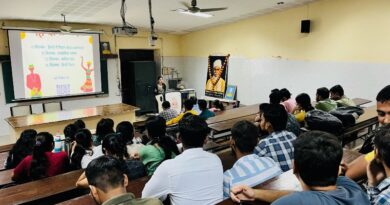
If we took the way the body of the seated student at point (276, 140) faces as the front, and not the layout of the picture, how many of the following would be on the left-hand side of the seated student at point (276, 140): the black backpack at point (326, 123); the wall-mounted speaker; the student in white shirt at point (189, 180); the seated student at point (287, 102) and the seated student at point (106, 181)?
2

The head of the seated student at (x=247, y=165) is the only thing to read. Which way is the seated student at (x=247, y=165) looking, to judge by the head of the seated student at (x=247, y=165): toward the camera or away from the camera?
away from the camera

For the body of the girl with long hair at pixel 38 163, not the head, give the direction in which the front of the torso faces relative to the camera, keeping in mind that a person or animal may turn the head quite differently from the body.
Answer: away from the camera

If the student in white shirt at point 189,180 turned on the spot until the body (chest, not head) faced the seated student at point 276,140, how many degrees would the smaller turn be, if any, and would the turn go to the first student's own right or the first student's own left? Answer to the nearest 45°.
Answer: approximately 45° to the first student's own right

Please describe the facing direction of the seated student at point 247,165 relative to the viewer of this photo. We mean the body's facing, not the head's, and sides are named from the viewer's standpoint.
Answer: facing away from the viewer and to the left of the viewer

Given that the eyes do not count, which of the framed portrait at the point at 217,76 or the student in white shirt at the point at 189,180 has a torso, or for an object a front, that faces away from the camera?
the student in white shirt

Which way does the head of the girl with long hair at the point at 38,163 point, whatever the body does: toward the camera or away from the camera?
away from the camera

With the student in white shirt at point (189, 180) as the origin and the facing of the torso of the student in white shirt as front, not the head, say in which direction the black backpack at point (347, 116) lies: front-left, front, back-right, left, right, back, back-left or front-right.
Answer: front-right

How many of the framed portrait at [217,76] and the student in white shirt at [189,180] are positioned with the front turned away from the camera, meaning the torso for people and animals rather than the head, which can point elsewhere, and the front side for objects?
1

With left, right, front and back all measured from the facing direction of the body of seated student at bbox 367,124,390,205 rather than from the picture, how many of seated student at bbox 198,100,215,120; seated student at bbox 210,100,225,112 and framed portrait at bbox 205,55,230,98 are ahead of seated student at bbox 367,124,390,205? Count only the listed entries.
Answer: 3

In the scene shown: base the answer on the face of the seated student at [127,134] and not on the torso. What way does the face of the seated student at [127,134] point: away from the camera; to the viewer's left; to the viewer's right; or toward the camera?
away from the camera

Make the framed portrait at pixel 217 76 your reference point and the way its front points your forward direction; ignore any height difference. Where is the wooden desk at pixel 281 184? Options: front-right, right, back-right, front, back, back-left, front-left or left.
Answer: front-left

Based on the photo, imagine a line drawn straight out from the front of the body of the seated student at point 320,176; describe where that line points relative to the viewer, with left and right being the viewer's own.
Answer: facing away from the viewer and to the left of the viewer

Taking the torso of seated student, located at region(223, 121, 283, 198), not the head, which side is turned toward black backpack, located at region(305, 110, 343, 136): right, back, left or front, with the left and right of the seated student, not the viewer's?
right

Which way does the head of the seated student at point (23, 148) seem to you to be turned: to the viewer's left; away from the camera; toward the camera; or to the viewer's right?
away from the camera

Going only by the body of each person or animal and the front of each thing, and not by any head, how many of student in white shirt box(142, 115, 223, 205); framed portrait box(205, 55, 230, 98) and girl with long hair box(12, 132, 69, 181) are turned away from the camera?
2
